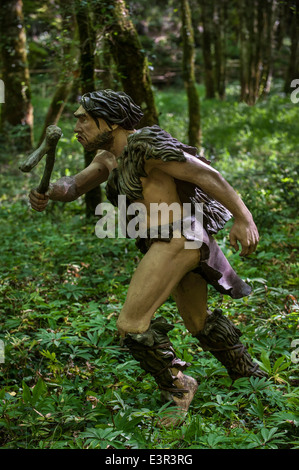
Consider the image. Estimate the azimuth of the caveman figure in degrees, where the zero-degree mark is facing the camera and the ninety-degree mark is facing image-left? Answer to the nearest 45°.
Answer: approximately 90°

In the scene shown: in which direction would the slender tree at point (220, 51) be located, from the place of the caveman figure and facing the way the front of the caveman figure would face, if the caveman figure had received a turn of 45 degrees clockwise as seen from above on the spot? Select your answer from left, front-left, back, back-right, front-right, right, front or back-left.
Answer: front-right

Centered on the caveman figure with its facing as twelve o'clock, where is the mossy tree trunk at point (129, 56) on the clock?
The mossy tree trunk is roughly at 3 o'clock from the caveman figure.

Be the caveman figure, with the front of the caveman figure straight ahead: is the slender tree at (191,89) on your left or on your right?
on your right

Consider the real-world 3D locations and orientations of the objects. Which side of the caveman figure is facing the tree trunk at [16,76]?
right

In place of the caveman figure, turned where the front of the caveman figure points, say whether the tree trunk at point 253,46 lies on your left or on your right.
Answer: on your right

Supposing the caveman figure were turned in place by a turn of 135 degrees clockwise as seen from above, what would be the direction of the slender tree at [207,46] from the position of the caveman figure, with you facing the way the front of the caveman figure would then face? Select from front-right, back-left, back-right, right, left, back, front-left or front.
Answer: front-left
